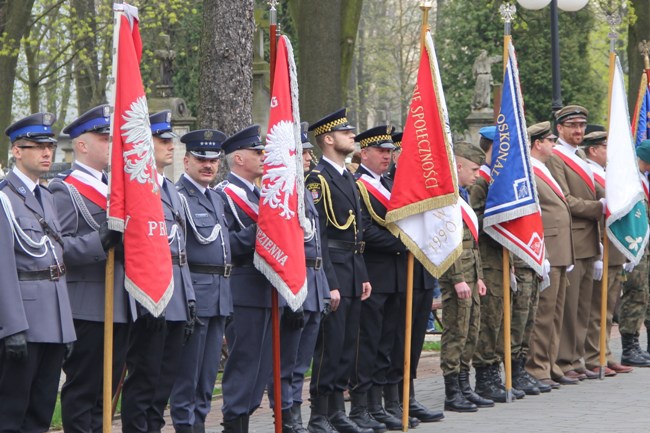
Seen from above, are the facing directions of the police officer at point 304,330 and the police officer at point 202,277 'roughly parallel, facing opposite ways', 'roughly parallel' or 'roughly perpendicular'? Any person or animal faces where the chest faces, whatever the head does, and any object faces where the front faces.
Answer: roughly parallel

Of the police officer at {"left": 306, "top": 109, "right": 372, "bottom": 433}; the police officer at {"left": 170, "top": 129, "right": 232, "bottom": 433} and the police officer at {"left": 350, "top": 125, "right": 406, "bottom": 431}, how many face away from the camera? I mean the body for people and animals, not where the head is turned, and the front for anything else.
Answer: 0

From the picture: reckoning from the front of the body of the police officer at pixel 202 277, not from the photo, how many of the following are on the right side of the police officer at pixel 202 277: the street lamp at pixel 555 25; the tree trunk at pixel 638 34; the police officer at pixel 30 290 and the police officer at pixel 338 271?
1

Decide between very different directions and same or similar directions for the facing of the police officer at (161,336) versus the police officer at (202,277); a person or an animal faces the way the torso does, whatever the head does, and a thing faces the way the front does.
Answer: same or similar directions

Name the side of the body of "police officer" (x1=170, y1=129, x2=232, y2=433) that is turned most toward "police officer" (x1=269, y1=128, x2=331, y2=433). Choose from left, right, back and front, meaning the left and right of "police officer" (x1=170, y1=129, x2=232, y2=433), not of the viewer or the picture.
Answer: left

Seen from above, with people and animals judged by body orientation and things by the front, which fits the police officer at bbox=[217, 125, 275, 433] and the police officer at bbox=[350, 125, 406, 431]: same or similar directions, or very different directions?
same or similar directions

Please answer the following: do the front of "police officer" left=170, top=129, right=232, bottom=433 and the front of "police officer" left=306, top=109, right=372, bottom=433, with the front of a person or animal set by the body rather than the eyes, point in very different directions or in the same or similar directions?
same or similar directions
